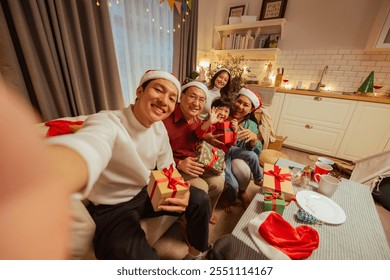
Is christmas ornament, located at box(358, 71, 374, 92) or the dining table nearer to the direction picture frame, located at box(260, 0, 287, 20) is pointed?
the dining table

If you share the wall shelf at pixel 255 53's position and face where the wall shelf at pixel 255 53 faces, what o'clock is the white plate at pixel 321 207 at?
The white plate is roughly at 12 o'clock from the wall shelf.

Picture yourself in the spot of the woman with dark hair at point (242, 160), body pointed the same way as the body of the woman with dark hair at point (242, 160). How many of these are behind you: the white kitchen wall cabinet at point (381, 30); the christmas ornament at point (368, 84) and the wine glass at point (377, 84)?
3

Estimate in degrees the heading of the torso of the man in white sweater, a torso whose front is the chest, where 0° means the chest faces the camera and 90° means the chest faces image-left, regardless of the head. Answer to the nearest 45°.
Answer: approximately 315°

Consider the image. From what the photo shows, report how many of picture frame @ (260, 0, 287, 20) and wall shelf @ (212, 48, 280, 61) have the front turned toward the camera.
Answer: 2

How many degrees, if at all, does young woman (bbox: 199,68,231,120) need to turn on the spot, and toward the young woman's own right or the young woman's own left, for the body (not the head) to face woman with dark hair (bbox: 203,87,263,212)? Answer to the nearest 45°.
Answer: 0° — they already face them

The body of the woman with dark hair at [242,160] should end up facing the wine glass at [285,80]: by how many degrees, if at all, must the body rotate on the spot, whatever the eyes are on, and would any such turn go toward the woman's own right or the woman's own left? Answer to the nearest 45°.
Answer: approximately 135° to the woman's own left

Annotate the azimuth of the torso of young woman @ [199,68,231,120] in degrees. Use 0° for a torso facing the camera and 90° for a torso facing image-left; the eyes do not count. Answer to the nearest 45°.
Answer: approximately 0°

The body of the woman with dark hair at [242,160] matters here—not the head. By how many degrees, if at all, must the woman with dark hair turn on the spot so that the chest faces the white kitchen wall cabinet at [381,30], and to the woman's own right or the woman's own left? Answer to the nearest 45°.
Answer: approximately 180°

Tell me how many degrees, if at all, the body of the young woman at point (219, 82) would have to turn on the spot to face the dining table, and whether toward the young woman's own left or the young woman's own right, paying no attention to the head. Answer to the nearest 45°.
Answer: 0° — they already face it
